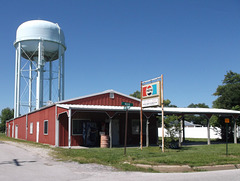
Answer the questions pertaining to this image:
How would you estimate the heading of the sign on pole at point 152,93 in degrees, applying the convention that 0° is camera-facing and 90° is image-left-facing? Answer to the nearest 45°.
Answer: approximately 45°
